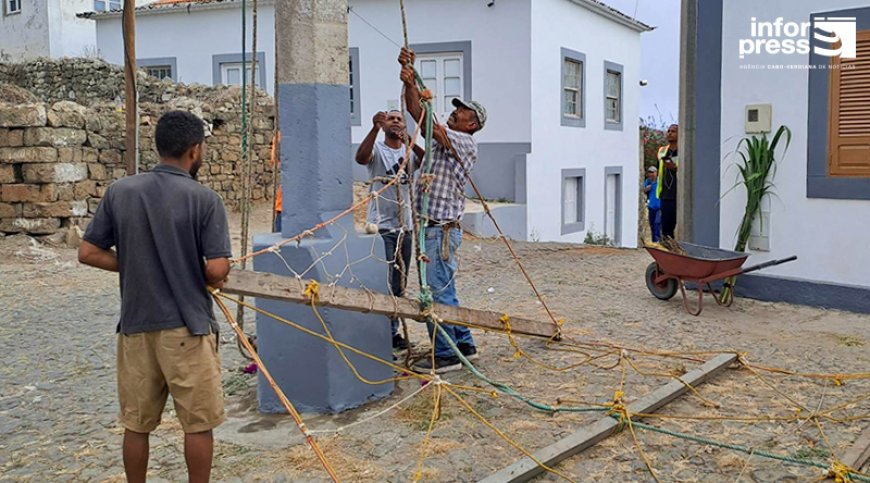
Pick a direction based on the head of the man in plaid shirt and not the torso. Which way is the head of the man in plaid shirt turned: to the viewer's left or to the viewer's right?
to the viewer's left

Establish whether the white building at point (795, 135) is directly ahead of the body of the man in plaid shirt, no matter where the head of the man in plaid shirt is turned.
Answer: no

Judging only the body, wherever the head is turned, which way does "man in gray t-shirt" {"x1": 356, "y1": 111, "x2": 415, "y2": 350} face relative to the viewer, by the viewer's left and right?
facing the viewer and to the right of the viewer

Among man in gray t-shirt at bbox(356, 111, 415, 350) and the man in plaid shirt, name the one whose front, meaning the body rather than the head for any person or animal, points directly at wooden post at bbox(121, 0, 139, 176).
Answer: the man in plaid shirt

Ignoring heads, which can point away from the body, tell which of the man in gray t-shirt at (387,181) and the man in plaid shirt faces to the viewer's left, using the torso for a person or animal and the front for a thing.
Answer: the man in plaid shirt

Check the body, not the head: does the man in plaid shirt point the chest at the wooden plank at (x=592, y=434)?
no

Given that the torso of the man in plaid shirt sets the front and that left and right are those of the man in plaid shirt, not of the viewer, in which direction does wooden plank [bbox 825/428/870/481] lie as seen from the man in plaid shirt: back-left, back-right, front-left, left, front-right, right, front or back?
back-left

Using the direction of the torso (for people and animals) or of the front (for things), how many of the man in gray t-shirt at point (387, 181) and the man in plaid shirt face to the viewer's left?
1

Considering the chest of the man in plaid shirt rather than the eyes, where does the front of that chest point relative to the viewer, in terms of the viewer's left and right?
facing to the left of the viewer

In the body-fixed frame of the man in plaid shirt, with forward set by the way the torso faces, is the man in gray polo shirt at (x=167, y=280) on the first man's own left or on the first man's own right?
on the first man's own left

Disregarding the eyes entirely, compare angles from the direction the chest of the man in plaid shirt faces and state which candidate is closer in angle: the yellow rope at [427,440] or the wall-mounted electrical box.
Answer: the yellow rope

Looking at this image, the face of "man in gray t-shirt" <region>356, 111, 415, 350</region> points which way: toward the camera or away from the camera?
toward the camera

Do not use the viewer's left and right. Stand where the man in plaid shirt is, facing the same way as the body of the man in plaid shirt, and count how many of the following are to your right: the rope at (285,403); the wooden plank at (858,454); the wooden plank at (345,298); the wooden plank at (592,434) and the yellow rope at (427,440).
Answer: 0

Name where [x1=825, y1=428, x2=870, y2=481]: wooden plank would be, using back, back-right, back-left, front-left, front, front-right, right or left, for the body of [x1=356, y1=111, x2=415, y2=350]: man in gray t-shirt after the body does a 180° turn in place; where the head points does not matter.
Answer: back

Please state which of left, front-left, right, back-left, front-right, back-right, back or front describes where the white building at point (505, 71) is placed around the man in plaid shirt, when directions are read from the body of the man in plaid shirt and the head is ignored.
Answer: right

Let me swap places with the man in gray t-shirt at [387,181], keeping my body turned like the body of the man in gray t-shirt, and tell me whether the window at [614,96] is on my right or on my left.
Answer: on my left

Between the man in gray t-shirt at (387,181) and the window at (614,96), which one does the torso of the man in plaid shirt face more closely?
the man in gray t-shirt
